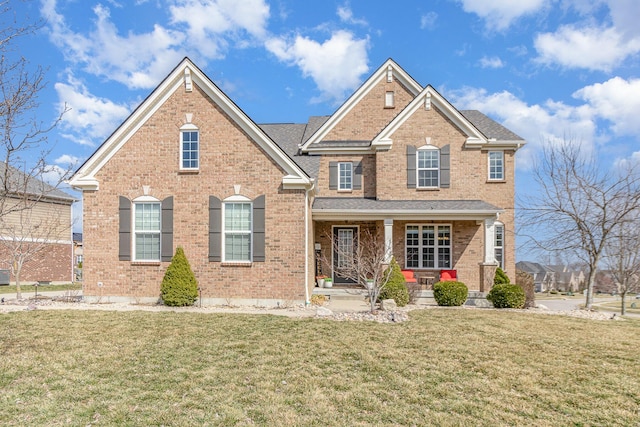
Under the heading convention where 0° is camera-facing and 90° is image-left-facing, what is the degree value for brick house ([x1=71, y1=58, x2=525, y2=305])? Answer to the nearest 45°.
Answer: approximately 0°

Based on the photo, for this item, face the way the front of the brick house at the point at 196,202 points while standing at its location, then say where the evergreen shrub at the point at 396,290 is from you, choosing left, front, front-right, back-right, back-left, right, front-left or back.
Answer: left

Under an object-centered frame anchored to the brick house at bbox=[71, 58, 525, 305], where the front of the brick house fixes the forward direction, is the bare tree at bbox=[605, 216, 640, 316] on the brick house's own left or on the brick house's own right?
on the brick house's own left

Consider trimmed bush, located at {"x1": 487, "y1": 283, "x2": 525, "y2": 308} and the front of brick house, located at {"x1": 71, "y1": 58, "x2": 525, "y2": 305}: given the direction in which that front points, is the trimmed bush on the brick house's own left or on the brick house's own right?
on the brick house's own left
